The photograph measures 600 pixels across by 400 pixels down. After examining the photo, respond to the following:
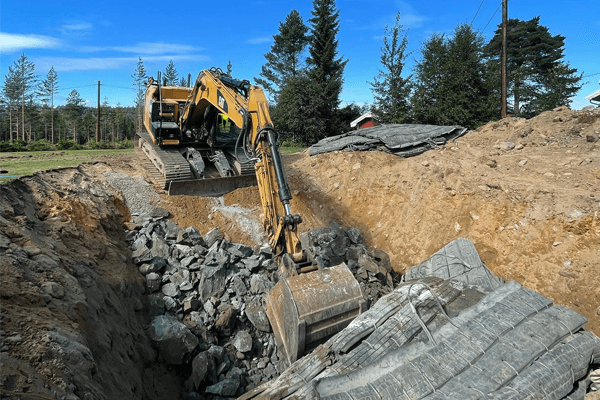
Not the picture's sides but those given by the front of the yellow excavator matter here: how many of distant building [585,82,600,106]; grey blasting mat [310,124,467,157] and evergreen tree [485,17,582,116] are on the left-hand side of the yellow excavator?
3

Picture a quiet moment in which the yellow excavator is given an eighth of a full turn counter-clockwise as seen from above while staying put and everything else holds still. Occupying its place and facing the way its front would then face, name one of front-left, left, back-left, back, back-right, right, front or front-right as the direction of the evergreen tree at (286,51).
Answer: left

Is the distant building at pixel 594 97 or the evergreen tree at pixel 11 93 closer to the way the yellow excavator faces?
the distant building

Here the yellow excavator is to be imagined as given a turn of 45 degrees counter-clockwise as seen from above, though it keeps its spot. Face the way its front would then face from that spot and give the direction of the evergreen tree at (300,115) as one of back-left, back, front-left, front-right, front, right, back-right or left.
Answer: left

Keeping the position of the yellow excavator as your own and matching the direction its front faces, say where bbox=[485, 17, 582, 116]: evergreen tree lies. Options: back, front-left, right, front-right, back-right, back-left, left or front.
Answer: left

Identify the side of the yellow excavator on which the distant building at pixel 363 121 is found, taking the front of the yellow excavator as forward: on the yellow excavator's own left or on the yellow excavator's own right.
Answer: on the yellow excavator's own left

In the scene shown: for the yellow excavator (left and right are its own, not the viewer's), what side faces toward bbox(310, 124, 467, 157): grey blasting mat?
left

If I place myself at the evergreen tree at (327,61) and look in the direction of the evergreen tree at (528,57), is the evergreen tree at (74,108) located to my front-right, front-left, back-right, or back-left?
back-left

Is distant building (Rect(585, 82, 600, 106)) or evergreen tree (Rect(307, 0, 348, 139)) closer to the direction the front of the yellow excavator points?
the distant building

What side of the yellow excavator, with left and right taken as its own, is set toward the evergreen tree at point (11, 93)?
back

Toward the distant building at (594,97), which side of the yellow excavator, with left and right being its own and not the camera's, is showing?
left

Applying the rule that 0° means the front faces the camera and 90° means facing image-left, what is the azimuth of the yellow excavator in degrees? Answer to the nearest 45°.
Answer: approximately 315°

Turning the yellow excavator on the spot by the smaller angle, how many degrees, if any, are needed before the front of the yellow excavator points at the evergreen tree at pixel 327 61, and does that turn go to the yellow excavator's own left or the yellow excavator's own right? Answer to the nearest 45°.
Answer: approximately 135° to the yellow excavator's own left
